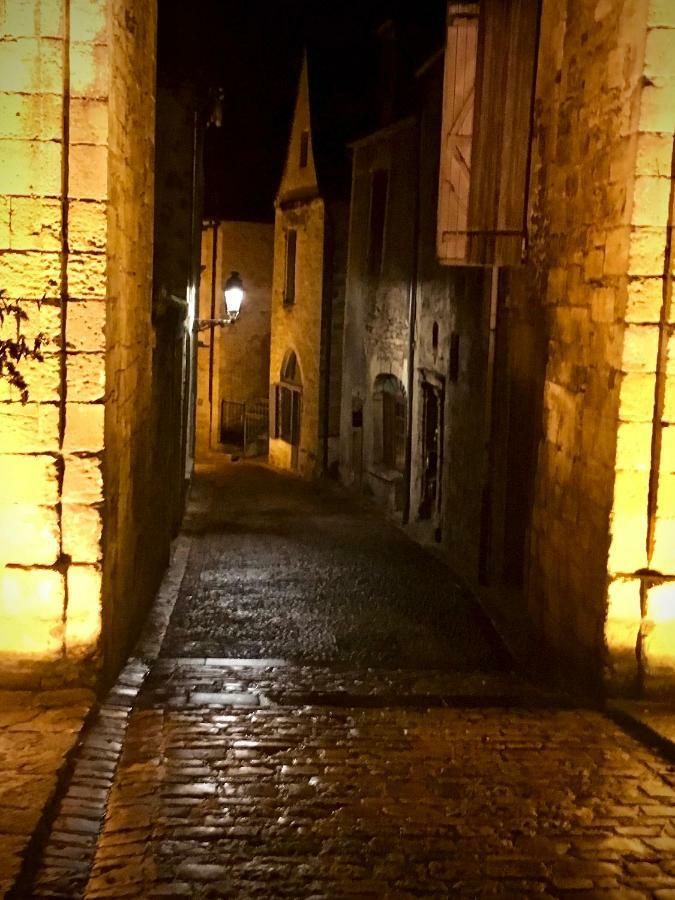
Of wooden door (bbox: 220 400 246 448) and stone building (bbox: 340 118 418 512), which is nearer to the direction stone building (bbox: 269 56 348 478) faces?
the stone building

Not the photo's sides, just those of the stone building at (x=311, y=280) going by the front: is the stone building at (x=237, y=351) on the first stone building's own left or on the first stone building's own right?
on the first stone building's own right

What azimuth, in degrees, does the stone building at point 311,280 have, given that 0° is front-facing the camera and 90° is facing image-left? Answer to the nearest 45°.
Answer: approximately 45°

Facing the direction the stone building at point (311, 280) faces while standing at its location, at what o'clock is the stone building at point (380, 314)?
the stone building at point (380, 314) is roughly at 10 o'clock from the stone building at point (311, 280).

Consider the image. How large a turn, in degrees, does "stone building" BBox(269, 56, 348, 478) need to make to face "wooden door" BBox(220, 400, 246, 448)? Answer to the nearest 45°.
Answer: approximately 135° to its right

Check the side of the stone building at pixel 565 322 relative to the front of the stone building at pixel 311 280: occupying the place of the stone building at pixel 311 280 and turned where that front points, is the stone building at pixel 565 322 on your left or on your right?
on your left

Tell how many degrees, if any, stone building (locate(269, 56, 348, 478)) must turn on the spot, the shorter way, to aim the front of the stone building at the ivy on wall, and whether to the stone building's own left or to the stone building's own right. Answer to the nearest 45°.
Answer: approximately 45° to the stone building's own left

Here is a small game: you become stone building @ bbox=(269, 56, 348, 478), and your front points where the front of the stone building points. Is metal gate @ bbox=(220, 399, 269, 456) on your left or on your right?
on your right
